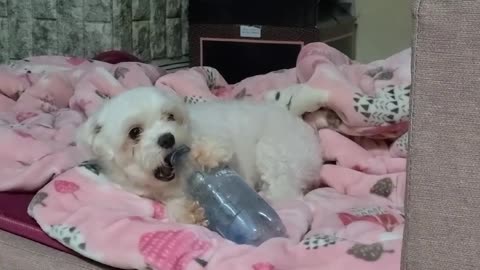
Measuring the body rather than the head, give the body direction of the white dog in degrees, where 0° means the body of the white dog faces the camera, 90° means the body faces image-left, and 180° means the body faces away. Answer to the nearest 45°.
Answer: approximately 45°
